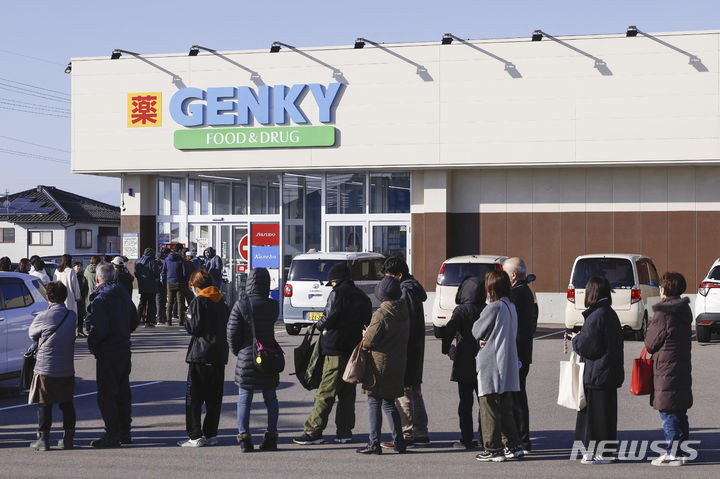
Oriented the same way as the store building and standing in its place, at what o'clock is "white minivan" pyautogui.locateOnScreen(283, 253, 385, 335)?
The white minivan is roughly at 1 o'clock from the store building.

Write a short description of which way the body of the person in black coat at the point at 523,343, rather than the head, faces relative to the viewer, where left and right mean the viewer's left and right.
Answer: facing to the left of the viewer

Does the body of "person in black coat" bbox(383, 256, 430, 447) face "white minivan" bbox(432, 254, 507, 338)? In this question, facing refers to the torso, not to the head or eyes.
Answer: no

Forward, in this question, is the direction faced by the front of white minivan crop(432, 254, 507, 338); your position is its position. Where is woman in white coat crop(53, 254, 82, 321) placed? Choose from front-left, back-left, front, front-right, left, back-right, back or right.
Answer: back-left

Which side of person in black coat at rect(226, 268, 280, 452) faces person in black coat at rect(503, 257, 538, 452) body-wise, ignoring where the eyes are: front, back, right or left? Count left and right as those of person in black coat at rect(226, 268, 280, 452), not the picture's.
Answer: right

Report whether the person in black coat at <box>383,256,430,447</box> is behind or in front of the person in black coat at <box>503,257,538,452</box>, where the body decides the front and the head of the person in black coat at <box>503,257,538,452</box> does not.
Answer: in front

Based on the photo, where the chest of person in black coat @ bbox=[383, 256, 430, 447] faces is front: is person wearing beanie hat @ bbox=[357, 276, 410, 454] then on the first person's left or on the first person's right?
on the first person's left

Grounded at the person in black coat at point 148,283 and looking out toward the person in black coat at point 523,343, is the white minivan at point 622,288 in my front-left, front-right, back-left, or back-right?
front-left

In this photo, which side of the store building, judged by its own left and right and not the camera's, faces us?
front

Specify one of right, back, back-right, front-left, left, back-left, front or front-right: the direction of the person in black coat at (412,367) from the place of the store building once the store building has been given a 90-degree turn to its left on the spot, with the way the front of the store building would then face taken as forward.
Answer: right

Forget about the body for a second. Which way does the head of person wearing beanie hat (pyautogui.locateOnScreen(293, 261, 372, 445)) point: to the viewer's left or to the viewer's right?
to the viewer's left

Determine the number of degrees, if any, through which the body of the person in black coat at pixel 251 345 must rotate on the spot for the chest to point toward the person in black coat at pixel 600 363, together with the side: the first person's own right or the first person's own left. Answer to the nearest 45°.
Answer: approximately 90° to the first person's own right

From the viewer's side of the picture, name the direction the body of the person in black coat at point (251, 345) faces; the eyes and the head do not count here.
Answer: away from the camera

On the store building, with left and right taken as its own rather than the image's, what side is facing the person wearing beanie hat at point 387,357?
front

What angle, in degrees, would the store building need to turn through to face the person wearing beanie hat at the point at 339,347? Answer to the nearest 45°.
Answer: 0° — it already faces them

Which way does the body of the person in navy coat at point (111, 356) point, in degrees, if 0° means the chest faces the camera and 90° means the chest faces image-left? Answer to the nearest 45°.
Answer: approximately 135°

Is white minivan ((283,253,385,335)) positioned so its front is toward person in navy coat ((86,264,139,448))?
no

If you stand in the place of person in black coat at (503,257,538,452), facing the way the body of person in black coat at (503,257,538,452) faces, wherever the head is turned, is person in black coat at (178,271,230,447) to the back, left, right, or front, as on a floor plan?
front

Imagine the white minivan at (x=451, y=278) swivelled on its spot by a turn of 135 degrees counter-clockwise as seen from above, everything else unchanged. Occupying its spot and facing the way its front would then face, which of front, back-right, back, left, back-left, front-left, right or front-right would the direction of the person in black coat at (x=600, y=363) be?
left

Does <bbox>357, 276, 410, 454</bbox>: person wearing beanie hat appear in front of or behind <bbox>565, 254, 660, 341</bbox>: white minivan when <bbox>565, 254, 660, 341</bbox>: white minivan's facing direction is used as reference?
behind
